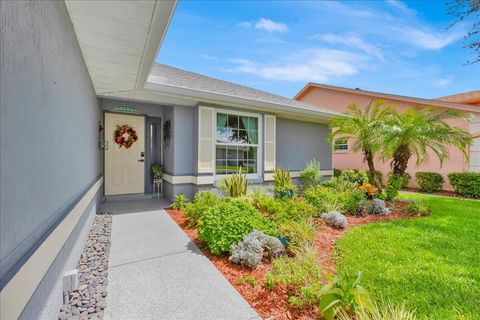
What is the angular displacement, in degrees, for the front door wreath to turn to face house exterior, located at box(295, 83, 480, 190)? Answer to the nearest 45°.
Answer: approximately 90° to its left

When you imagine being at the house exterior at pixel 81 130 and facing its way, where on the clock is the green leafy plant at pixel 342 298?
The green leafy plant is roughly at 10 o'clock from the house exterior.

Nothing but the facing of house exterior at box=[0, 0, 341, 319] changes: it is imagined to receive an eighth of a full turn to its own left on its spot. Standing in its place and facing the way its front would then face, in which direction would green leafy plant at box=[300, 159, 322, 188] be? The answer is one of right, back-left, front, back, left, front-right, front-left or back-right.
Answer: left

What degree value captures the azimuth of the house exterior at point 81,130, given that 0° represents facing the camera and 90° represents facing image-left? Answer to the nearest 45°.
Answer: approximately 0°

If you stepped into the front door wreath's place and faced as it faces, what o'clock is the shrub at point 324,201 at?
The shrub is roughly at 10 o'clock from the front door wreath.

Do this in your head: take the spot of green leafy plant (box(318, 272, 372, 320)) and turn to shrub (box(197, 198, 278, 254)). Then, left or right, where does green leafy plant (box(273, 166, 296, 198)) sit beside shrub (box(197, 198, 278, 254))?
right

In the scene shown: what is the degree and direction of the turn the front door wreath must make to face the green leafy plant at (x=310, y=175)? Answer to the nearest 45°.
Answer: approximately 90° to its left

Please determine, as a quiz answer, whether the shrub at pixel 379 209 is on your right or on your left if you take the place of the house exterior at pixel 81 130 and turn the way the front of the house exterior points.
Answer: on your left
